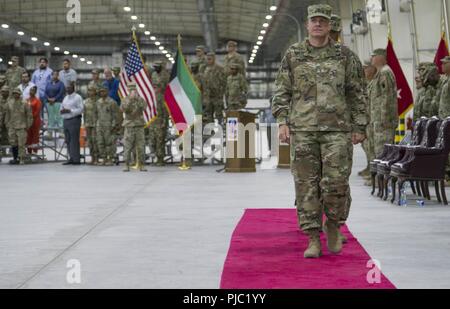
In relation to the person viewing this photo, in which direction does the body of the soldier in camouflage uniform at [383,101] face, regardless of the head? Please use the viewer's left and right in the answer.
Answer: facing to the left of the viewer

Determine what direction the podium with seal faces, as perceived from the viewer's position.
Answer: facing the viewer and to the left of the viewer

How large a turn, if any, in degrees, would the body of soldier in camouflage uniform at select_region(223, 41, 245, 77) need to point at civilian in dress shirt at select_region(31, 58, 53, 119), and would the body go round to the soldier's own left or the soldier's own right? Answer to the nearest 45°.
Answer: approximately 135° to the soldier's own right

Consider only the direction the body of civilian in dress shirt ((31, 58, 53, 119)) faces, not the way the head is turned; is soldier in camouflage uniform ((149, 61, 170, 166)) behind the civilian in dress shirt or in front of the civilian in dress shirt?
in front

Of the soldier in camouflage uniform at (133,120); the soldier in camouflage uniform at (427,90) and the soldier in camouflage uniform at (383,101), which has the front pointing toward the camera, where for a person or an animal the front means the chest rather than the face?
the soldier in camouflage uniform at (133,120)

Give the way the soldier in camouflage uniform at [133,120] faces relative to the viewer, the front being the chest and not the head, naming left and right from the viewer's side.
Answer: facing the viewer

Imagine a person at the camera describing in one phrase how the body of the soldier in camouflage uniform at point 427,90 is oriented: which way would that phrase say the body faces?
to the viewer's left

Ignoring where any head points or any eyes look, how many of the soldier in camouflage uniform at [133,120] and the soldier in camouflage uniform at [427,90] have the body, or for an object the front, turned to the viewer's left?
1

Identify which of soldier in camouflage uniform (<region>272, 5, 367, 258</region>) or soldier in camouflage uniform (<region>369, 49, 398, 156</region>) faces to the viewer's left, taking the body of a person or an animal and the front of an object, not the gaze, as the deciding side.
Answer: soldier in camouflage uniform (<region>369, 49, 398, 156</region>)

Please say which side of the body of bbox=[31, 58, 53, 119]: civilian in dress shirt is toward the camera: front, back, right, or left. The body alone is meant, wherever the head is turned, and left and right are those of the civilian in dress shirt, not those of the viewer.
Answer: front

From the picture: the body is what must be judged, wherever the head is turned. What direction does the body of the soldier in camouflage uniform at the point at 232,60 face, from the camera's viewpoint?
toward the camera

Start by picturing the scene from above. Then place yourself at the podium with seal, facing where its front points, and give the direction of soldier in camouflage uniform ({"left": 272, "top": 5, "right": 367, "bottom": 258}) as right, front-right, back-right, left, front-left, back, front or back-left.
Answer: front-left

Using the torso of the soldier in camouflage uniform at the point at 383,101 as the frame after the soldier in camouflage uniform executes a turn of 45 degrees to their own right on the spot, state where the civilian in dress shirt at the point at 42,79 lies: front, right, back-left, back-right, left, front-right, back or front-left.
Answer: front

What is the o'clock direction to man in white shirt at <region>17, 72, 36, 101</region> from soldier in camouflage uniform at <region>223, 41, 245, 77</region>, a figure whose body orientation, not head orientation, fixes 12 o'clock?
The man in white shirt is roughly at 4 o'clock from the soldier in camouflage uniform.
